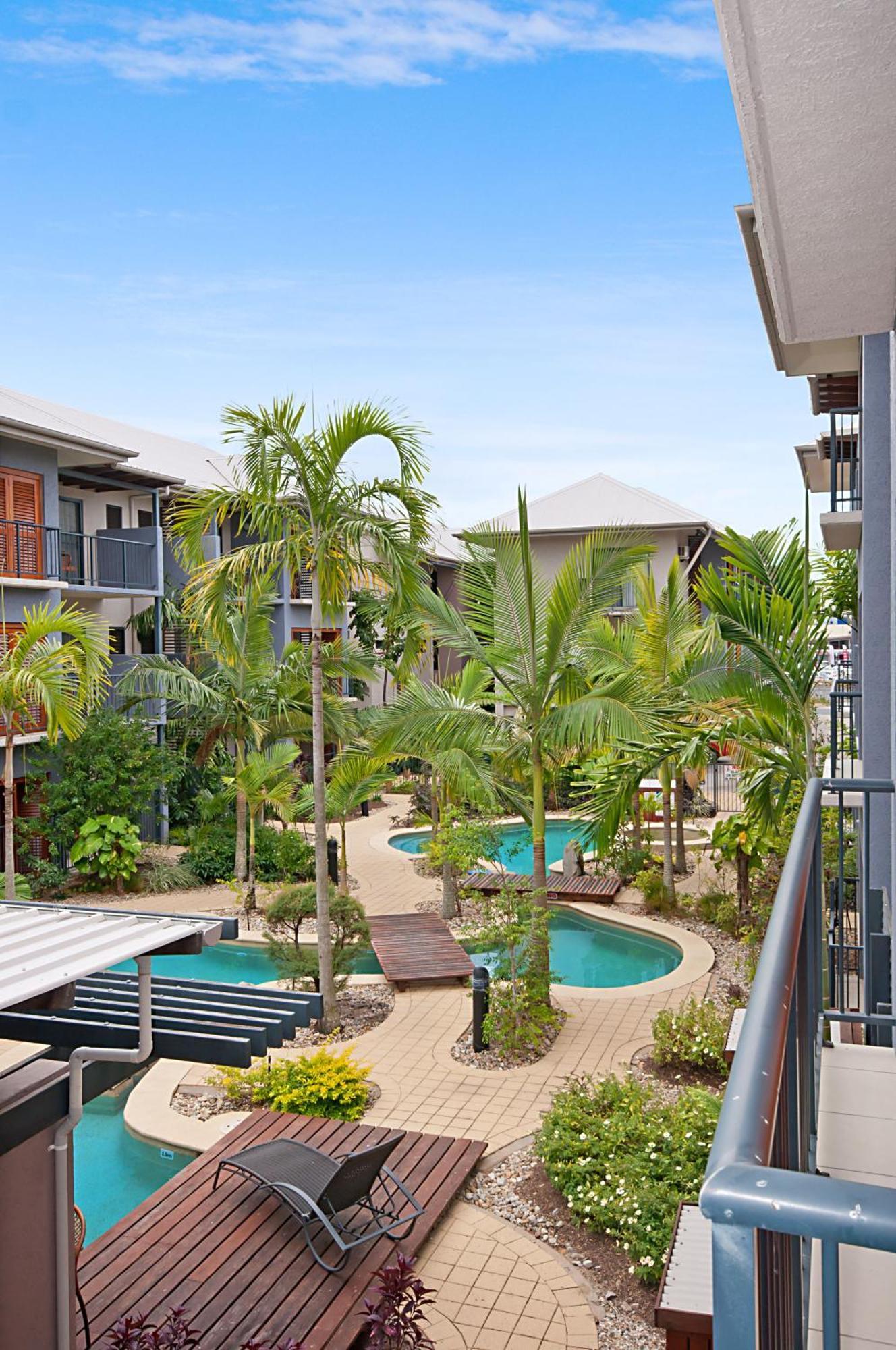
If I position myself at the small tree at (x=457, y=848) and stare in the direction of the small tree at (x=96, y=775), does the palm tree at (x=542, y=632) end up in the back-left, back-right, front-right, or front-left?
back-left

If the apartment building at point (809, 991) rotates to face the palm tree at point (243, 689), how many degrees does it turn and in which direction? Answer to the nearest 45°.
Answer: approximately 45° to its right

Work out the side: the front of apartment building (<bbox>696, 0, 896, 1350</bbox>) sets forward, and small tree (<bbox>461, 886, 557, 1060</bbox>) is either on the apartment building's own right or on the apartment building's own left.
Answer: on the apartment building's own right

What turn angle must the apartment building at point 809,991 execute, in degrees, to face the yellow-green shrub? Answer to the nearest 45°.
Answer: approximately 45° to its right

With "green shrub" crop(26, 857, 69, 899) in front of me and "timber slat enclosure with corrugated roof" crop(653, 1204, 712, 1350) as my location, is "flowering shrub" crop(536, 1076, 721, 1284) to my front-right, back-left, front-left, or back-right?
front-right

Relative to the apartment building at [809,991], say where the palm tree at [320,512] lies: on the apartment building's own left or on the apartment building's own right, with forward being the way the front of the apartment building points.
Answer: on the apartment building's own right

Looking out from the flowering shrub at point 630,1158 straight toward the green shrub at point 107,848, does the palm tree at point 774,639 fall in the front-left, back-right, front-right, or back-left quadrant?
front-right

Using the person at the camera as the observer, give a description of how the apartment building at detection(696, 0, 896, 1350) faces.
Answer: facing to the left of the viewer

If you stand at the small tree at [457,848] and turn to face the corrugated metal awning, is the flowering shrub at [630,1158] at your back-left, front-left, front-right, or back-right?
front-left

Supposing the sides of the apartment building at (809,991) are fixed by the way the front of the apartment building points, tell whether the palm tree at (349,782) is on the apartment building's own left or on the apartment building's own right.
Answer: on the apartment building's own right

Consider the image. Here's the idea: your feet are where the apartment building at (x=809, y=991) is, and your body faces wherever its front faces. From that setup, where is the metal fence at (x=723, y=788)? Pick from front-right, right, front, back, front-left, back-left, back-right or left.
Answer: right

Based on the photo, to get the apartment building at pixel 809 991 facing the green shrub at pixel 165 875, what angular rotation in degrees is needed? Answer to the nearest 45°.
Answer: approximately 45° to its right

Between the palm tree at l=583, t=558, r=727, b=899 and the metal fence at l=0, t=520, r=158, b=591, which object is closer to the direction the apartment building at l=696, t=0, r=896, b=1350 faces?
the metal fence
